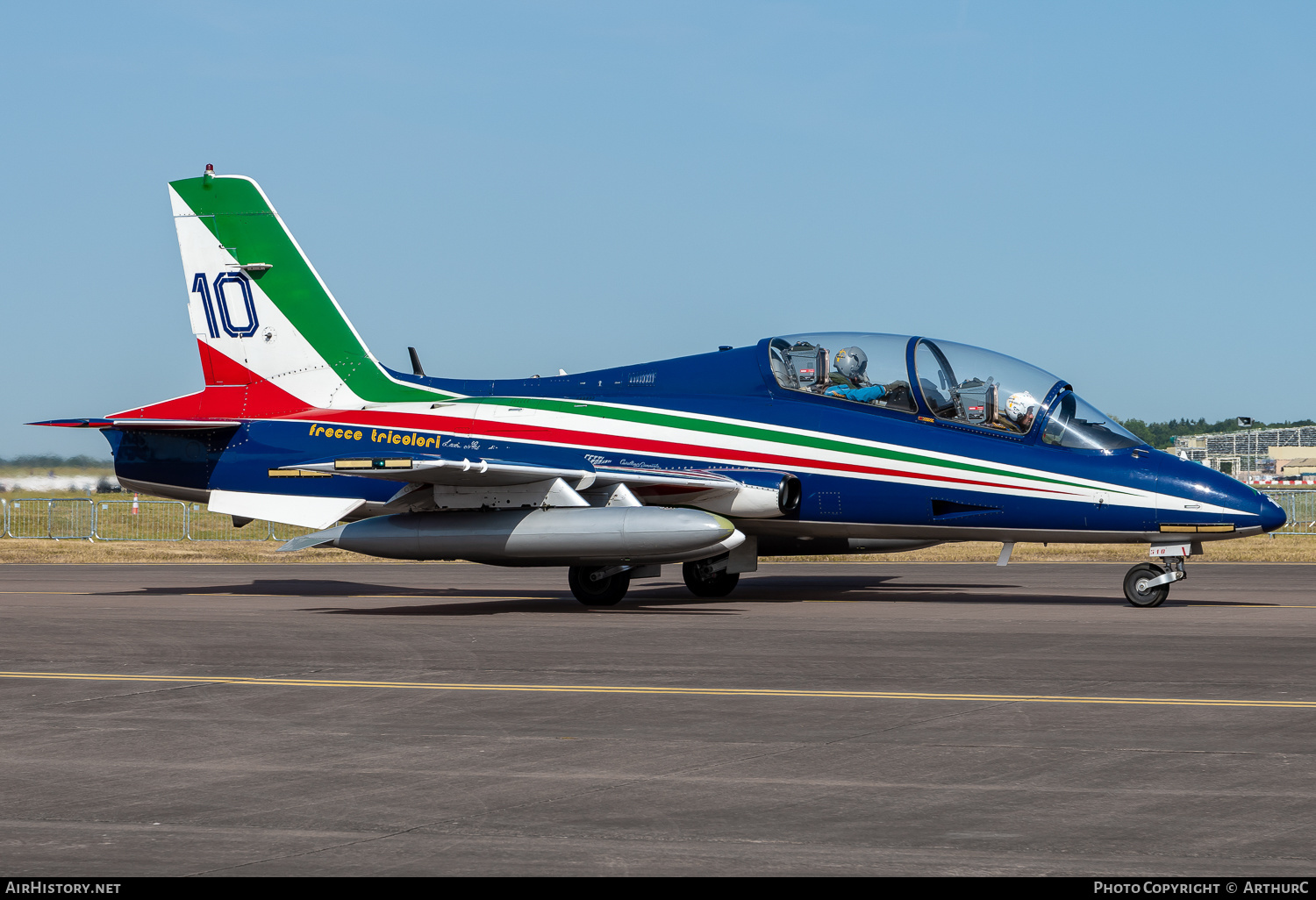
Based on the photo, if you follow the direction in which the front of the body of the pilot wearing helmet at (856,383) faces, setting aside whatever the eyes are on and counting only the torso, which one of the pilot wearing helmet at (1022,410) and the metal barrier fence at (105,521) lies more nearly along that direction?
the pilot wearing helmet

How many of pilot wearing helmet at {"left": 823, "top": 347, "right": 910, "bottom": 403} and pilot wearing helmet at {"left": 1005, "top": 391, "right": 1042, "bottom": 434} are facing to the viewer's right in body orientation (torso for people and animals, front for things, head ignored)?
2

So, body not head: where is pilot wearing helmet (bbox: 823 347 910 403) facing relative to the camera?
to the viewer's right

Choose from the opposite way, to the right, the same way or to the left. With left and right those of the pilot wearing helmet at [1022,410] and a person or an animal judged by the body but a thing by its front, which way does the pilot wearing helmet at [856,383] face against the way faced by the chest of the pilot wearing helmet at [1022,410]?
the same way

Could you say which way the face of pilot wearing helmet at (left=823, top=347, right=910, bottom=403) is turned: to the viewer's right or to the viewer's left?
to the viewer's right

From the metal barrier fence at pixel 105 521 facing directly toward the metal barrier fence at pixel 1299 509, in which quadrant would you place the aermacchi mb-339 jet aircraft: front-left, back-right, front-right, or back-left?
front-right

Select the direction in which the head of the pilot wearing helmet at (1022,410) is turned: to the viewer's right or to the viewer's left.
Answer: to the viewer's right

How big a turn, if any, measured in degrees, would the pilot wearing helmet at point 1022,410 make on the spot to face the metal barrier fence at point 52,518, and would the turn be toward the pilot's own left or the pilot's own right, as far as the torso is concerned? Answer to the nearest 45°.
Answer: approximately 135° to the pilot's own left

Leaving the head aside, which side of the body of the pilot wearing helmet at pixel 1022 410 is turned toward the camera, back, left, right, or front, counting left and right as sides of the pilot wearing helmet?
right

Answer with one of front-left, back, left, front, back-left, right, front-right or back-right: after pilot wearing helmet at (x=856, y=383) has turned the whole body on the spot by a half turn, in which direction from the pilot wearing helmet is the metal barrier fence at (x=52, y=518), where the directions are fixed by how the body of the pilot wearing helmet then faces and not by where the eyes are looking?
front-right

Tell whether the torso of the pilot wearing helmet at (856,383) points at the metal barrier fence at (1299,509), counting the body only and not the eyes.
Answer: no

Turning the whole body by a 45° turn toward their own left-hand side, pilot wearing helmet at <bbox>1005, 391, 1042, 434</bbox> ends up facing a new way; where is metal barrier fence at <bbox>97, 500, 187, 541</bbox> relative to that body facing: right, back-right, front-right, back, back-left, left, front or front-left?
left

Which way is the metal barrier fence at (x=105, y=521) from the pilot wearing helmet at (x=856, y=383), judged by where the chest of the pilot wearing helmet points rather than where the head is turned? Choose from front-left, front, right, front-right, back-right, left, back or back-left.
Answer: back-left

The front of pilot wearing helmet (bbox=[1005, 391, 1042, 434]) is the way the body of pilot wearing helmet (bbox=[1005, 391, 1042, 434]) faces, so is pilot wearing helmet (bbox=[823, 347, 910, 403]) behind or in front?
behind

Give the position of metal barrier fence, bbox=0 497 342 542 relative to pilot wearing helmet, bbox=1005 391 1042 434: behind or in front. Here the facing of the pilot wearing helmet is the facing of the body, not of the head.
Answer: behind
